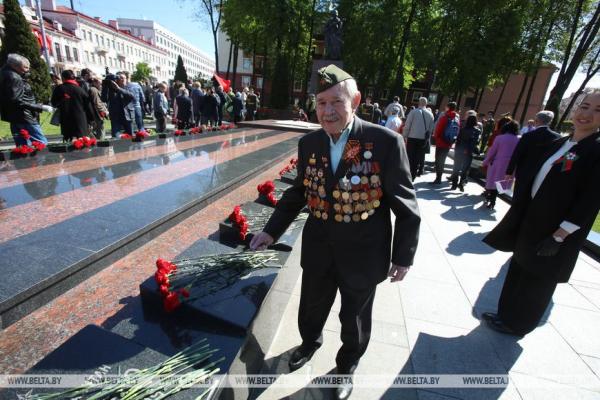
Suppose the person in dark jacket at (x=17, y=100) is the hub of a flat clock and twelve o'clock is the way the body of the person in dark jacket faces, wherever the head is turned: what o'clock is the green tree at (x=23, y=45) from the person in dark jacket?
The green tree is roughly at 9 o'clock from the person in dark jacket.

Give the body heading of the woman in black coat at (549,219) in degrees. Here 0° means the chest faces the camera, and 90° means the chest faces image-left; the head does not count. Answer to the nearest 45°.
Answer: approximately 45°

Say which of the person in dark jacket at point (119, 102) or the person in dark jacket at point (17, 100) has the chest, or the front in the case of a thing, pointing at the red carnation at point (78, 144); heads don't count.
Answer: the person in dark jacket at point (17, 100)

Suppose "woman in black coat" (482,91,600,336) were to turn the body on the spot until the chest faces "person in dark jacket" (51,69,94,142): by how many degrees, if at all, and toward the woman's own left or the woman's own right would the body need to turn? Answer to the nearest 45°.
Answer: approximately 45° to the woman's own right

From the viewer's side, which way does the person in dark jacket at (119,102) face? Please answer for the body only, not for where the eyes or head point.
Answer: to the viewer's right

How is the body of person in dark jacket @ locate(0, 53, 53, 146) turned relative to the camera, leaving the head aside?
to the viewer's right

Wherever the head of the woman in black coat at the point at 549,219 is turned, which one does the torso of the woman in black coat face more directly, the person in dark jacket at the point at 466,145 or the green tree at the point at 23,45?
the green tree

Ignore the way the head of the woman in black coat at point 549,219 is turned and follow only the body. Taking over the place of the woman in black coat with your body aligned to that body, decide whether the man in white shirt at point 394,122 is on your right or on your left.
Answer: on your right

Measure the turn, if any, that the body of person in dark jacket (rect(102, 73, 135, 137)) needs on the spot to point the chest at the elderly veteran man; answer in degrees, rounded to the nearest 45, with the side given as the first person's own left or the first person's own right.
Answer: approximately 90° to the first person's own right

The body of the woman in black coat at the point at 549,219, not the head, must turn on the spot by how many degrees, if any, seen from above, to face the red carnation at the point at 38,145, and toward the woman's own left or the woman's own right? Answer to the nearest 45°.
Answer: approximately 45° to the woman's own right

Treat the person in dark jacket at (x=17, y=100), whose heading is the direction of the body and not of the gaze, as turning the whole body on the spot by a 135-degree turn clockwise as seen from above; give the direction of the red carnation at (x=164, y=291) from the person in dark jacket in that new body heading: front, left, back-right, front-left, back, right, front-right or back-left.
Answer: front-left
